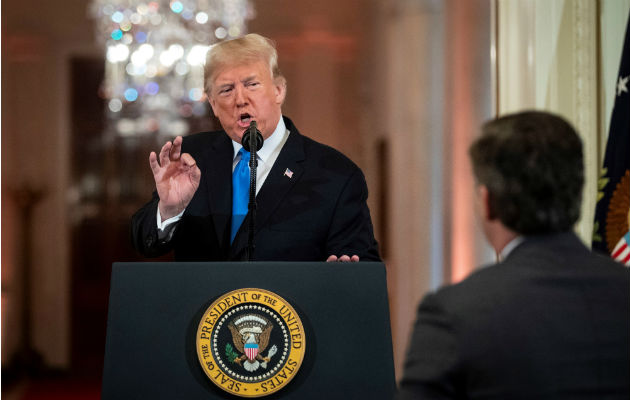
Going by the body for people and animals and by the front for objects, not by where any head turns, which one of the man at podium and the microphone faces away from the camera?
the microphone

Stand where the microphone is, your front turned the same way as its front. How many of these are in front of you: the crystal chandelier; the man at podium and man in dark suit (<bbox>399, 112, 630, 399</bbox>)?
2

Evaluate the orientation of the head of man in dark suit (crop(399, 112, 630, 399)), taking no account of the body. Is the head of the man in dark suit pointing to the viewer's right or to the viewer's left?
to the viewer's left

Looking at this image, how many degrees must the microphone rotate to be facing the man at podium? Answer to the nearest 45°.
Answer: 0° — it already faces them

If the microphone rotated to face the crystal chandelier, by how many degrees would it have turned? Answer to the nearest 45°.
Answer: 0° — it already faces it

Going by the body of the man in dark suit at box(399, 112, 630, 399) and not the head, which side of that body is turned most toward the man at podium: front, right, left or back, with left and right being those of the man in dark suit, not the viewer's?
front

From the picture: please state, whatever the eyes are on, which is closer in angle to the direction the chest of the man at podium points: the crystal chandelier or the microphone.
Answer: the microphone

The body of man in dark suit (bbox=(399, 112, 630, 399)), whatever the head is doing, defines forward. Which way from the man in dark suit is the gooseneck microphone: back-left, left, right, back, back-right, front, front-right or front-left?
front

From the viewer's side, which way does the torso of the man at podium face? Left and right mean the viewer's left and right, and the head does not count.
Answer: facing the viewer and to the left of the viewer

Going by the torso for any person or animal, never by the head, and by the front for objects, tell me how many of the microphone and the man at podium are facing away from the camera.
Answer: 1

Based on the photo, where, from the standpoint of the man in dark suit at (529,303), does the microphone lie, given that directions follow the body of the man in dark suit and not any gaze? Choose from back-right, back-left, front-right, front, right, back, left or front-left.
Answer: front

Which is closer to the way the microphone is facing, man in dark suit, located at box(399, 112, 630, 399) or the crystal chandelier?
the crystal chandelier

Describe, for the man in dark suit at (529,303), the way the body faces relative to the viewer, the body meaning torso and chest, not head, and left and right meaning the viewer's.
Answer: facing away from the viewer and to the left of the viewer

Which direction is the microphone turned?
away from the camera
